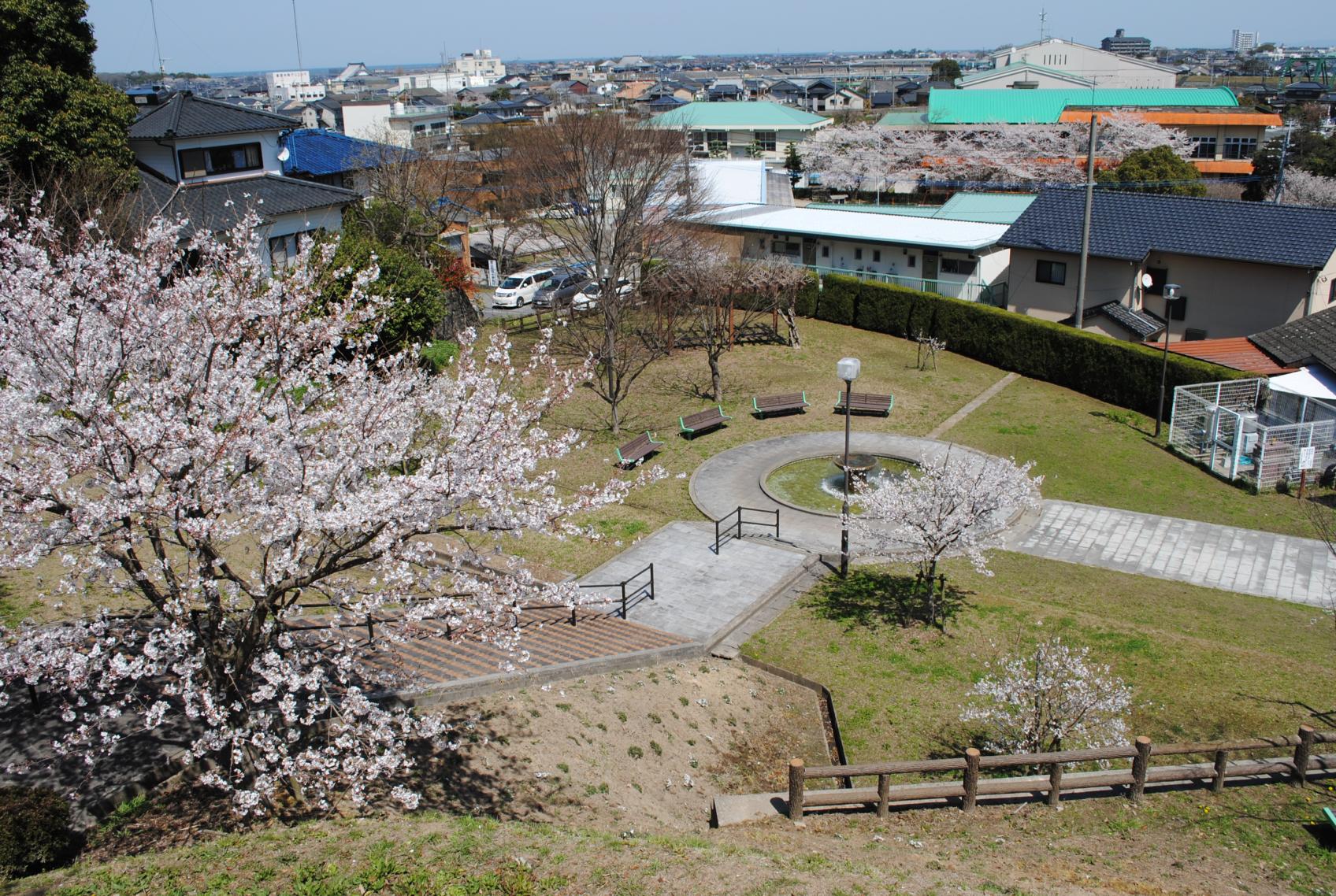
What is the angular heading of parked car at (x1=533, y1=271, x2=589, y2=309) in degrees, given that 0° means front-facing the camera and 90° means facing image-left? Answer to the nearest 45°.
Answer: approximately 45°

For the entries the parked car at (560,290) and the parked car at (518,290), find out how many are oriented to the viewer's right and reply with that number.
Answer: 0

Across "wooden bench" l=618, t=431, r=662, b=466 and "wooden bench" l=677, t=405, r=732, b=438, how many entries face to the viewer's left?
0

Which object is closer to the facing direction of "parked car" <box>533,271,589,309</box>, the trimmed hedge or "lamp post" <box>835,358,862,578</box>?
the lamp post

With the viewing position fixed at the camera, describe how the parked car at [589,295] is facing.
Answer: facing the viewer and to the left of the viewer

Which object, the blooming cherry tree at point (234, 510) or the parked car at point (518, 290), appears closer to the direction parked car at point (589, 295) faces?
the blooming cherry tree

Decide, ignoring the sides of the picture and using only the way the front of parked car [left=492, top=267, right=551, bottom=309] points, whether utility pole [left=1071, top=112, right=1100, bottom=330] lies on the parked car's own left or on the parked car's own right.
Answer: on the parked car's own left

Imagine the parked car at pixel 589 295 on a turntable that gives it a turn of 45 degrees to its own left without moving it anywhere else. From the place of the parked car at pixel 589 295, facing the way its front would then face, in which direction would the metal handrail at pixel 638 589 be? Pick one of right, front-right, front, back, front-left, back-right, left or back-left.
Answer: front

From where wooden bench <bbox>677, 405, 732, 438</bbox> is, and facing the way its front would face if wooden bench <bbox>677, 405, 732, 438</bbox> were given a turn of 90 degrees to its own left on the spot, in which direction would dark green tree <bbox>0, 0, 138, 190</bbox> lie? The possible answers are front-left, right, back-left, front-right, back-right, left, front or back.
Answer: back-left

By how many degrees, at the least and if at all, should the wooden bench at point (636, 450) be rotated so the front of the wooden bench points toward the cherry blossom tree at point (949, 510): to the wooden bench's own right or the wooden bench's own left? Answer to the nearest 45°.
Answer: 0° — it already faces it

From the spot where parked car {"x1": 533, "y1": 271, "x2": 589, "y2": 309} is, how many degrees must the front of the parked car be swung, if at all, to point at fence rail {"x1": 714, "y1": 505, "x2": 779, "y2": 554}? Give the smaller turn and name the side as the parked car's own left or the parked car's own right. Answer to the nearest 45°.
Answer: approximately 45° to the parked car's own left

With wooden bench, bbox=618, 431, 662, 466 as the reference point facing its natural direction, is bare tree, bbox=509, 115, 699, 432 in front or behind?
behind

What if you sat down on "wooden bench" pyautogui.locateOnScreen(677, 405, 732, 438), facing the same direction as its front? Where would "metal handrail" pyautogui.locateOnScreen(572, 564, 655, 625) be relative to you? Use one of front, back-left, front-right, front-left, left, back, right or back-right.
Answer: front-right

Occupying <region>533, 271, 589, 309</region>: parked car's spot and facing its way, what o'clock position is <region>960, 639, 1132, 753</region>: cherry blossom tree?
The cherry blossom tree is roughly at 10 o'clock from the parked car.
